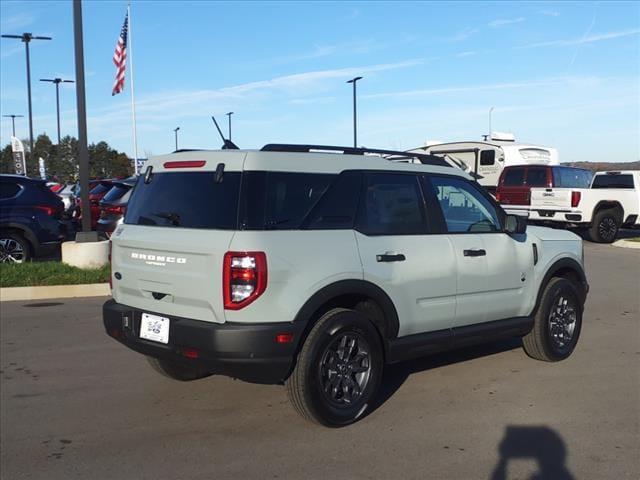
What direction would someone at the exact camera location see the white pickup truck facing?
facing away from the viewer and to the right of the viewer

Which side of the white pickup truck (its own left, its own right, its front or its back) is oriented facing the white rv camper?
left

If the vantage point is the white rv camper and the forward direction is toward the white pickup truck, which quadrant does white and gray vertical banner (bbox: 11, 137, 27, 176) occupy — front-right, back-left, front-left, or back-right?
back-right

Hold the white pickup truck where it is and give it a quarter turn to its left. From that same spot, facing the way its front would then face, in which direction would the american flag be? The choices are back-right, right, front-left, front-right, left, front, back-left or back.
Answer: front-left

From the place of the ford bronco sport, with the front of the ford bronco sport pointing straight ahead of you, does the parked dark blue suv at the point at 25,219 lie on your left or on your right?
on your left

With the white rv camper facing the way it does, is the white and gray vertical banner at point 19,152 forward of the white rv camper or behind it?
behind

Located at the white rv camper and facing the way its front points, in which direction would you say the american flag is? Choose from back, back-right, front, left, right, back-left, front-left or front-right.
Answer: back-right

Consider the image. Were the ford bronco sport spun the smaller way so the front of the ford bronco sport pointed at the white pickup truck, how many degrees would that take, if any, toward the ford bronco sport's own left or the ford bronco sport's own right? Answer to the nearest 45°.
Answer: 0° — it already faces it

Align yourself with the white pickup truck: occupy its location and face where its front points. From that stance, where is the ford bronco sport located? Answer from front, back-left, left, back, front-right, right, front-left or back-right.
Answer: back-right

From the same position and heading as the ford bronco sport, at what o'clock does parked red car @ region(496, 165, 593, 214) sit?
The parked red car is roughly at 11 o'clock from the ford bronco sport.

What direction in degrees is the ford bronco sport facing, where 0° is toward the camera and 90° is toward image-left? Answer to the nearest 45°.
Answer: approximately 225°
